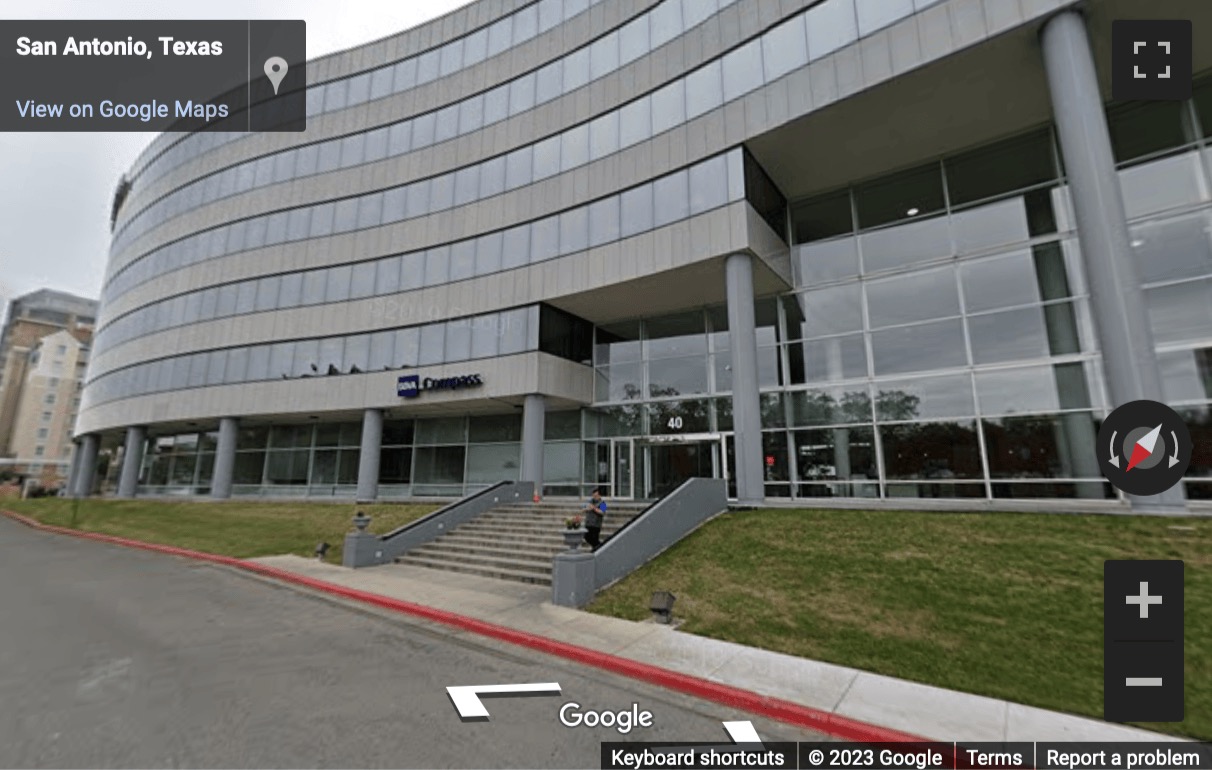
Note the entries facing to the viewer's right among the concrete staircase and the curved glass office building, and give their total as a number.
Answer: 0

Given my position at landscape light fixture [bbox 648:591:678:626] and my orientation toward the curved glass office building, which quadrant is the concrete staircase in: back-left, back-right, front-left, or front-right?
front-left

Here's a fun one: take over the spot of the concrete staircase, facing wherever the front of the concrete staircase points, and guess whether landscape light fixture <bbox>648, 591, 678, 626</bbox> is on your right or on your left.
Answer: on your left

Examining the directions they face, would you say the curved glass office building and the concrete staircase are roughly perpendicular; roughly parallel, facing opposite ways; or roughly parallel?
roughly parallel

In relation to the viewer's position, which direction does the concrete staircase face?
facing the viewer and to the left of the viewer

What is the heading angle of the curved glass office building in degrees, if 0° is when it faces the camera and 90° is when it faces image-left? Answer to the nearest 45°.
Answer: approximately 45°
